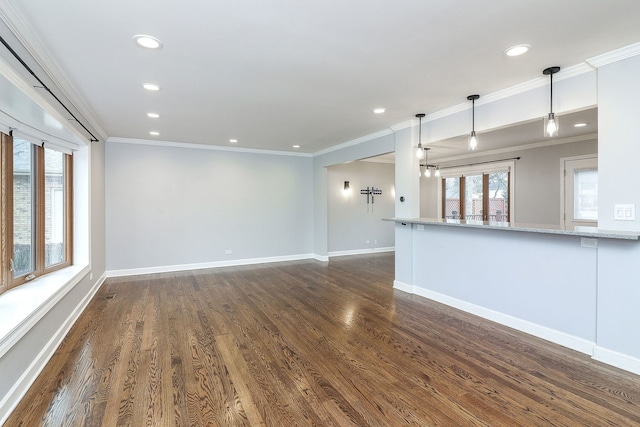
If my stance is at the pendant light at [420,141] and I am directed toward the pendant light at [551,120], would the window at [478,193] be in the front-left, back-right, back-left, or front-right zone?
back-left

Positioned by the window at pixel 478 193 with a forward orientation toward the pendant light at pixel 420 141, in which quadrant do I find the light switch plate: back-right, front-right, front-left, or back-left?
front-left

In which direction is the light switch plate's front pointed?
toward the camera

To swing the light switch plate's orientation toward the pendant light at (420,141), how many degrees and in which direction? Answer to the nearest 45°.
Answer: approximately 90° to its right

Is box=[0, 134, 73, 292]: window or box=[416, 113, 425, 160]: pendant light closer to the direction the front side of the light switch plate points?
the window

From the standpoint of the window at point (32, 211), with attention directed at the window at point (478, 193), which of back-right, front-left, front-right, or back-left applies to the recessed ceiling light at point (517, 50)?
front-right

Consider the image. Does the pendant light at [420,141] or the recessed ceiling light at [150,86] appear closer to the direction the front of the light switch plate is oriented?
the recessed ceiling light

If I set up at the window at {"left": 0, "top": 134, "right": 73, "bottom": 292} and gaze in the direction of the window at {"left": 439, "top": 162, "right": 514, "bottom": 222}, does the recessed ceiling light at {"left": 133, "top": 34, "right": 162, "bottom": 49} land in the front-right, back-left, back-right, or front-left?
front-right

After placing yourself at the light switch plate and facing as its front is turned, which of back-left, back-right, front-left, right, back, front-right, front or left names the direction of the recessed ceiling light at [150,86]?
front-right
